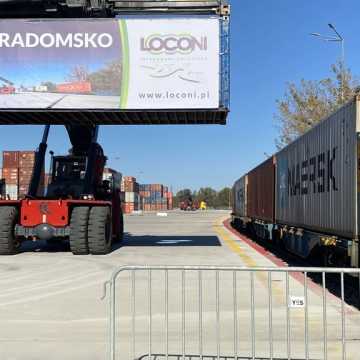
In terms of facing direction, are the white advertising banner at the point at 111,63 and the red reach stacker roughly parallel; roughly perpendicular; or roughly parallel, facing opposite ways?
roughly parallel

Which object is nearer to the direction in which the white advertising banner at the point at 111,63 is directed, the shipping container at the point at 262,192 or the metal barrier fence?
the metal barrier fence

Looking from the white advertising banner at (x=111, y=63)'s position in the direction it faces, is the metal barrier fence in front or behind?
in front

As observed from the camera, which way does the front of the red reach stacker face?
facing the viewer

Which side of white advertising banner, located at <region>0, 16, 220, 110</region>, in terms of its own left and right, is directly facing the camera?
front

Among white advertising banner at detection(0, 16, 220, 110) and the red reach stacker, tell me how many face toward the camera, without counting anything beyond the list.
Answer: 2

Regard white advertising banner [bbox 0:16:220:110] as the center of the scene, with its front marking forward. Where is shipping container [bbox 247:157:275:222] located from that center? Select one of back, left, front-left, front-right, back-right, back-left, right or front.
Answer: back-left

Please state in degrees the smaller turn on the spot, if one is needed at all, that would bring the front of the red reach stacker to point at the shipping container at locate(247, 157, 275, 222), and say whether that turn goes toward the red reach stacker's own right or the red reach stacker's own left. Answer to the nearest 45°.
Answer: approximately 135° to the red reach stacker's own left
